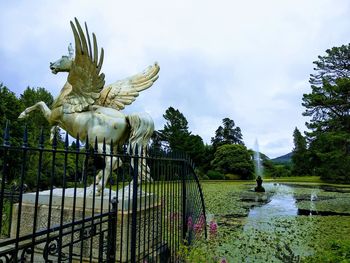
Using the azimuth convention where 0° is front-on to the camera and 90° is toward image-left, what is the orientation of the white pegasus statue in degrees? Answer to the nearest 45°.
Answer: approximately 135°

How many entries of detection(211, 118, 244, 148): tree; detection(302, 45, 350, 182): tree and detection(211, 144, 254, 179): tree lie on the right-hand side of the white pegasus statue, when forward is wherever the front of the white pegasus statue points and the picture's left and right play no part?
3

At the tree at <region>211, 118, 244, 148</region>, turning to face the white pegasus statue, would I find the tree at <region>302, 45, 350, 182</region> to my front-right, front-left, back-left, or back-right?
front-left

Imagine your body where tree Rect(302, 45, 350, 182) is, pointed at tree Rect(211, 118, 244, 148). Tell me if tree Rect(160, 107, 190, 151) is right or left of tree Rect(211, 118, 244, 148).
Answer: left

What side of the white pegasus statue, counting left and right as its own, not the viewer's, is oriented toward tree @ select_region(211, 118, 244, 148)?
right

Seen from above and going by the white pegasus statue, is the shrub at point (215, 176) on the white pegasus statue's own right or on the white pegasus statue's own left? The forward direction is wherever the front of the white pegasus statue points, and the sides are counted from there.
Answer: on the white pegasus statue's own right

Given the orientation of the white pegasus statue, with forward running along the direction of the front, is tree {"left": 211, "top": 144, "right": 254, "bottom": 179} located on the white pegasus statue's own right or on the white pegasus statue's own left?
on the white pegasus statue's own right

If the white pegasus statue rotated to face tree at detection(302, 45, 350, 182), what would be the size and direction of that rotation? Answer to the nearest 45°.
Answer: approximately 90° to its right

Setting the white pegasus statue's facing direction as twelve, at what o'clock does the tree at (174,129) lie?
The tree is roughly at 2 o'clock from the white pegasus statue.
